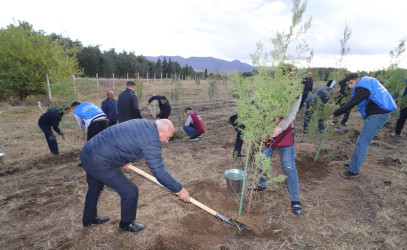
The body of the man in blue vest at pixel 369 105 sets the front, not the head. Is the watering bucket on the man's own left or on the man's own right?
on the man's own left

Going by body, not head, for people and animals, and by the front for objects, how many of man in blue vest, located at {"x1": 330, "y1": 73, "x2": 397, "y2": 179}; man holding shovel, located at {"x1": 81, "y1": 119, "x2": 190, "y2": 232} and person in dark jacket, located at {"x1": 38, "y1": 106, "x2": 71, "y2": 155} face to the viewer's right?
2

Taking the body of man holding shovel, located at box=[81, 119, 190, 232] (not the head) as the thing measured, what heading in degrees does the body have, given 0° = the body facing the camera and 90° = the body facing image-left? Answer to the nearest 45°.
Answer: approximately 270°

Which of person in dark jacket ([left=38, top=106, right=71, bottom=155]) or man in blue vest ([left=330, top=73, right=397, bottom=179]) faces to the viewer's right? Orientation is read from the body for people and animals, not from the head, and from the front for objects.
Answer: the person in dark jacket

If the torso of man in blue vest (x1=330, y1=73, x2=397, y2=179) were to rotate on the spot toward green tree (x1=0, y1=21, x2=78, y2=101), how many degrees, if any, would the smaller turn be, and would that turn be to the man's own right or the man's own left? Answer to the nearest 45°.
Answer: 0° — they already face it

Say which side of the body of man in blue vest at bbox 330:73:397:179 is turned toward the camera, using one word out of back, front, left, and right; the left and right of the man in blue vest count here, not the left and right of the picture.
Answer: left

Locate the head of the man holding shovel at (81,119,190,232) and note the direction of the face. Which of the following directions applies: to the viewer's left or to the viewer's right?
to the viewer's right

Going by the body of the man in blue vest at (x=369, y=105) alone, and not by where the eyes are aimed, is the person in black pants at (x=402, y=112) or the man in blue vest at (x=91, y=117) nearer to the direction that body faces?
the man in blue vest

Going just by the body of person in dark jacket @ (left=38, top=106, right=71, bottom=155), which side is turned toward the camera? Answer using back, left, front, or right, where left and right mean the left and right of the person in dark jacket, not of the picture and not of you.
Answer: right
